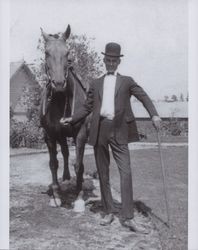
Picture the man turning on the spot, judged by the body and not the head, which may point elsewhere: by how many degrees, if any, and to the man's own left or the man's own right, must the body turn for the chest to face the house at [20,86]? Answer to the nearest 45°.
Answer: approximately 135° to the man's own right

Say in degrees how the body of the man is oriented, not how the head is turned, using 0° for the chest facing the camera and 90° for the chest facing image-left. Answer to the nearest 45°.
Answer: approximately 0°

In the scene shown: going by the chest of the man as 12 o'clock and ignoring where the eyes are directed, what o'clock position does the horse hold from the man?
The horse is roughly at 4 o'clock from the man.
